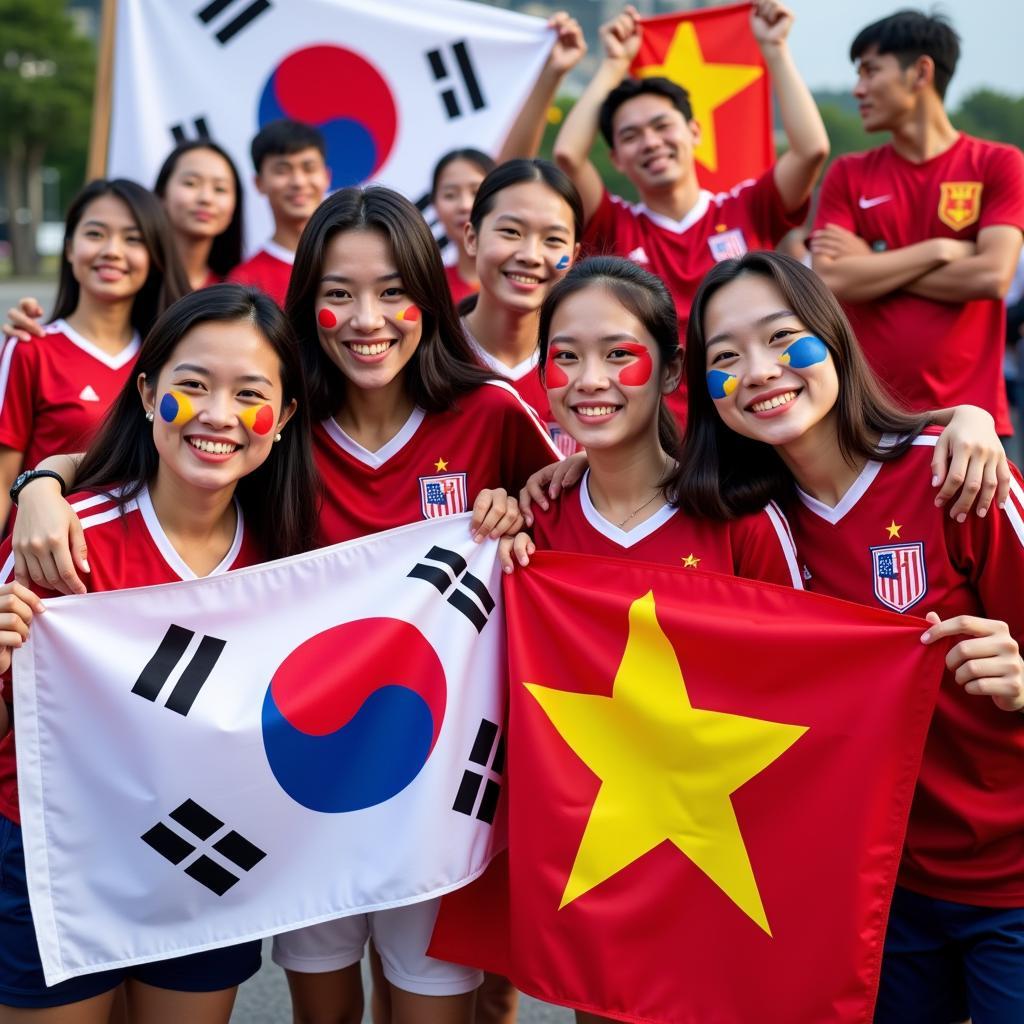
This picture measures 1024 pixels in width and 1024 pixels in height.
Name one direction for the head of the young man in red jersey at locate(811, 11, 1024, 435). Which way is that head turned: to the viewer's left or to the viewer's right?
to the viewer's left

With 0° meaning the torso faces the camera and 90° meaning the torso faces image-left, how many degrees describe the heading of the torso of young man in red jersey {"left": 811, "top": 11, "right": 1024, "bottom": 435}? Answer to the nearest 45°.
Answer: approximately 0°

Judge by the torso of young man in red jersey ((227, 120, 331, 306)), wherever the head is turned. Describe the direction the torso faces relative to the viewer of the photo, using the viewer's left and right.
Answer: facing the viewer

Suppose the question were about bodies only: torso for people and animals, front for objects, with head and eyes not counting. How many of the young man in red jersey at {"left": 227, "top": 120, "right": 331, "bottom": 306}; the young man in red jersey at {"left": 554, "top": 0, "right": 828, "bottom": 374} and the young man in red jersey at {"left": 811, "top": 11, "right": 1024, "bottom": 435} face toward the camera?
3

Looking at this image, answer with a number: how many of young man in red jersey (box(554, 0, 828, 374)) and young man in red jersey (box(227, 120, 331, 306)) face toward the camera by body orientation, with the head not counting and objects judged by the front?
2

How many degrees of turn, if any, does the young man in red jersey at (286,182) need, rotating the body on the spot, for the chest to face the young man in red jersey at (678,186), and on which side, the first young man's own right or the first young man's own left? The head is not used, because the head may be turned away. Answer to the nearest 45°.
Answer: approximately 45° to the first young man's own left

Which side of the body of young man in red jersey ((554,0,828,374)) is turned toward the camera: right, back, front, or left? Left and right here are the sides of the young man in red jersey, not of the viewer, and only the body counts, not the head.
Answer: front

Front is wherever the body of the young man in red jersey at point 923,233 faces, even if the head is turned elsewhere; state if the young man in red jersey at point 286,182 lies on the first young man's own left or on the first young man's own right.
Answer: on the first young man's own right

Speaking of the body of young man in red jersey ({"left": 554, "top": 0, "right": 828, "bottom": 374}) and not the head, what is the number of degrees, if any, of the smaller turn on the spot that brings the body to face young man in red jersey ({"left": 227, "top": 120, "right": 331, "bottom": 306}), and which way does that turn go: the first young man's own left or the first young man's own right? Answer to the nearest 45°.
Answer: approximately 90° to the first young man's own right

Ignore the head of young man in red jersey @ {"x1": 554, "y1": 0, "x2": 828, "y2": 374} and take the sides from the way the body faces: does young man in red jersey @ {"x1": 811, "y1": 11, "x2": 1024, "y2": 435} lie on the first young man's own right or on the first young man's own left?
on the first young man's own left
